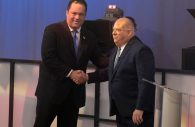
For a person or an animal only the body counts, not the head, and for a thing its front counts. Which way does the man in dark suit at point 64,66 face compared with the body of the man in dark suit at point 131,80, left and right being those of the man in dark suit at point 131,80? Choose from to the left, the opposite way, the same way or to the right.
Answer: to the left

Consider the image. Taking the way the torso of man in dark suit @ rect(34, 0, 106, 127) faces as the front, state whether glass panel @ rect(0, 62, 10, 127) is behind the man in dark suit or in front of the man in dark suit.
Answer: behind

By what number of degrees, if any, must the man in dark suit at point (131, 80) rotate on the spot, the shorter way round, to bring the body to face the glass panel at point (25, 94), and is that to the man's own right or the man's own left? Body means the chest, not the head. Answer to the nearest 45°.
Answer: approximately 90° to the man's own right

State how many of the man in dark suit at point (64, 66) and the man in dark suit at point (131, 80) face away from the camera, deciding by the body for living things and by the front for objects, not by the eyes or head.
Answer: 0

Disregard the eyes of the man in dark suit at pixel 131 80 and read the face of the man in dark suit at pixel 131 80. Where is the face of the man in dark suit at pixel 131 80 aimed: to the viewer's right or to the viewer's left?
to the viewer's left

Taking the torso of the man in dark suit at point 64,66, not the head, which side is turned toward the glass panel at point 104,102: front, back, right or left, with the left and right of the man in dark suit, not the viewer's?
left

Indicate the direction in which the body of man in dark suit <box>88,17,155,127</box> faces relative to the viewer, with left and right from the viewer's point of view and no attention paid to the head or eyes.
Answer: facing the viewer and to the left of the viewer
